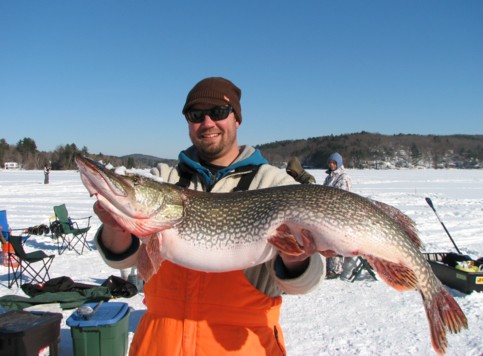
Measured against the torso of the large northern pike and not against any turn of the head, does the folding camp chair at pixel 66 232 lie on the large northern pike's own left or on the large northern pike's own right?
on the large northern pike's own right

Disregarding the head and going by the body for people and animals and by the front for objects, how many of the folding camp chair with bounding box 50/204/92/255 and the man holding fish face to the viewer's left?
0

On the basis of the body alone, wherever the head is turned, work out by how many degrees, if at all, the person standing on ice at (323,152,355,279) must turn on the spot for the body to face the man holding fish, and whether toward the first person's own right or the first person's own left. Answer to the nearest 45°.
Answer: approximately 45° to the first person's own left

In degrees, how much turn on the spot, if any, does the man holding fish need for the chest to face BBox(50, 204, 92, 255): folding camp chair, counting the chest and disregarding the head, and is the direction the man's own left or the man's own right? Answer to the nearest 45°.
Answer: approximately 135° to the man's own right

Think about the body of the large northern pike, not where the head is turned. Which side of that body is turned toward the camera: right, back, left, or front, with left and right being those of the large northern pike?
left

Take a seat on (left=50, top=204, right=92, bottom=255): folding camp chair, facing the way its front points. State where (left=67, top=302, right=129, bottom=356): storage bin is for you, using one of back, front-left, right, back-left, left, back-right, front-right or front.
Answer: front-right

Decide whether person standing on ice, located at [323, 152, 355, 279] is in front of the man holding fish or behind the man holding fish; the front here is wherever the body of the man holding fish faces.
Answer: behind

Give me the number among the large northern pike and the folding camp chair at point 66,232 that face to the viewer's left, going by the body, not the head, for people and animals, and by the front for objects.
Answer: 1
